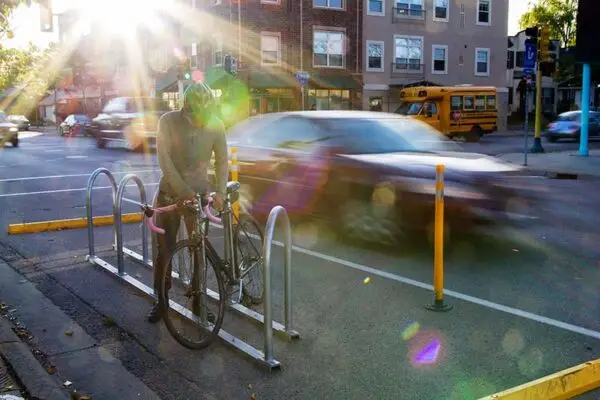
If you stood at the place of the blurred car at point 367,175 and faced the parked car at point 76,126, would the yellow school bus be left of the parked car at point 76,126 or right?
right

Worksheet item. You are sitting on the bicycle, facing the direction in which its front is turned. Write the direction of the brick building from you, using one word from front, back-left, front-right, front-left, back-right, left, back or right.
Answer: back-right

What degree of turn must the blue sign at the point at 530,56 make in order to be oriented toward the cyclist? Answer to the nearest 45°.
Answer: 0° — it already faces them

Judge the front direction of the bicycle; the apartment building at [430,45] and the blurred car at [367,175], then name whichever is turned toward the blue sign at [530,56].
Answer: the apartment building

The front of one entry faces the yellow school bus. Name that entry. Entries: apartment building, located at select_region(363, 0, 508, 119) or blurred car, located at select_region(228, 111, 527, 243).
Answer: the apartment building

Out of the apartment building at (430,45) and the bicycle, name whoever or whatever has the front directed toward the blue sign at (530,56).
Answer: the apartment building

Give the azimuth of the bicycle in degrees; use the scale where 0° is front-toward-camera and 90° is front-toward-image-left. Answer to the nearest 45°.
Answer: approximately 45°

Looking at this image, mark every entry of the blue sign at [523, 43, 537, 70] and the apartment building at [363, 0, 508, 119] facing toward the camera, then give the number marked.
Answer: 2

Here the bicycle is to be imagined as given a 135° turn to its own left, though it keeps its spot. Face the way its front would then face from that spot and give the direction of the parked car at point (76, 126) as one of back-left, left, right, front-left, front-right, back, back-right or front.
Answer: left

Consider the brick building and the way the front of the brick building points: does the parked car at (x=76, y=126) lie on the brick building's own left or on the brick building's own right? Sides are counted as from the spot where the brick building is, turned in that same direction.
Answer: on the brick building's own right
